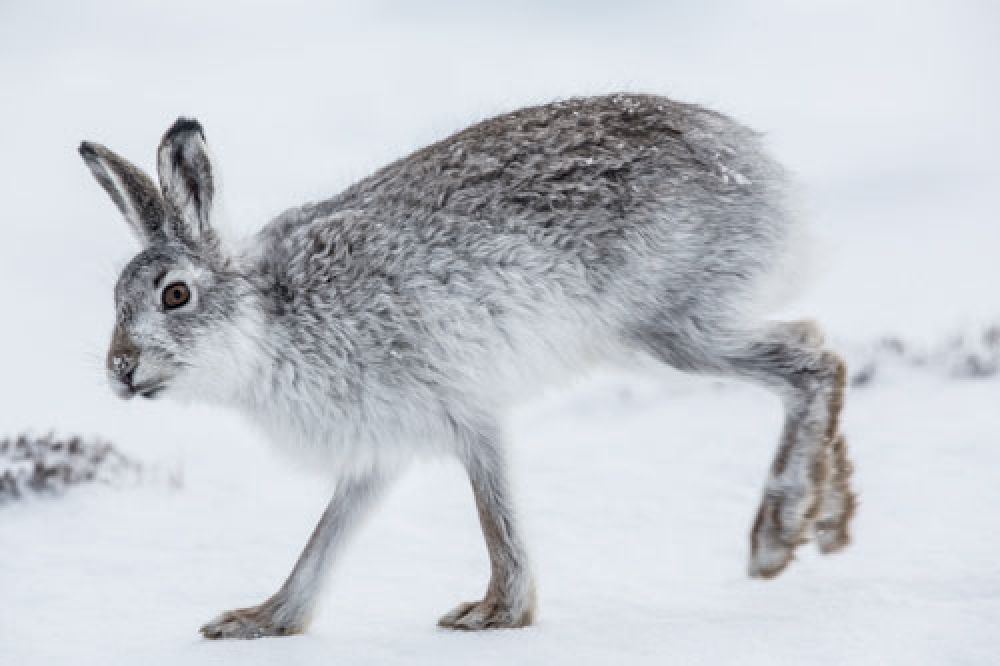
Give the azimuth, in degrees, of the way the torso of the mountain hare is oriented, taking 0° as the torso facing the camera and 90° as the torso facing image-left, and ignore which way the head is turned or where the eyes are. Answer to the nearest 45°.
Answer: approximately 90°
